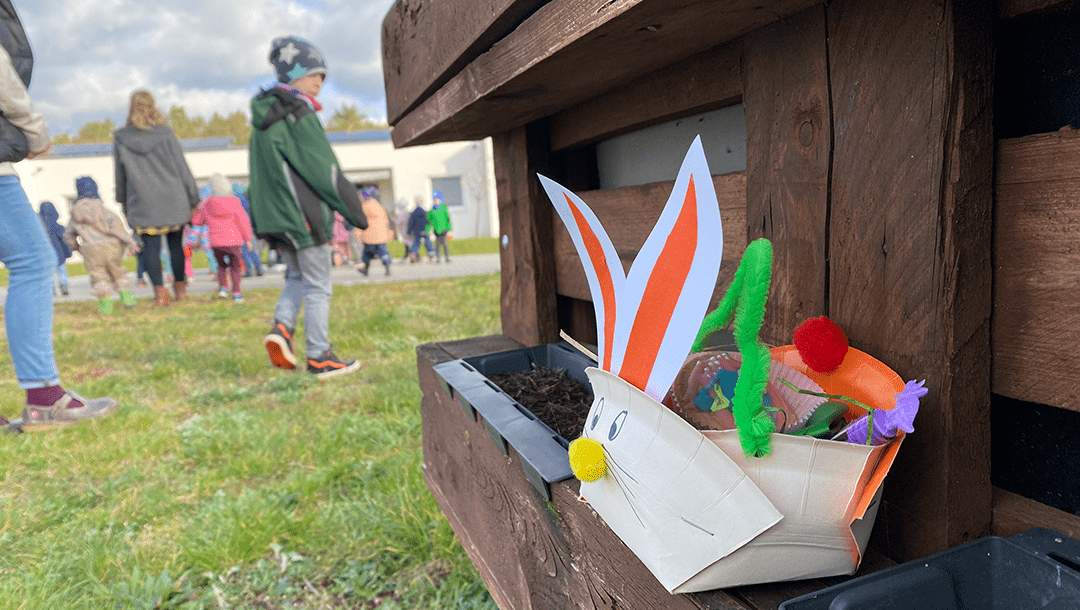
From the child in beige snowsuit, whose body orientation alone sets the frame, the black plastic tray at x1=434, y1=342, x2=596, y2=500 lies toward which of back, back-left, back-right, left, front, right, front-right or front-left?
back

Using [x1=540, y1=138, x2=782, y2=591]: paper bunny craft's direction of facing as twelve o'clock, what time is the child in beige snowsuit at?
The child in beige snowsuit is roughly at 3 o'clock from the paper bunny craft.

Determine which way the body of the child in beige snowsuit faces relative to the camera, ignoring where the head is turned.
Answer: away from the camera

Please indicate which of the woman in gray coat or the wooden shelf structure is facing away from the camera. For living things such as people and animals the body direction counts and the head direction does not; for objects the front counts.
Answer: the woman in gray coat

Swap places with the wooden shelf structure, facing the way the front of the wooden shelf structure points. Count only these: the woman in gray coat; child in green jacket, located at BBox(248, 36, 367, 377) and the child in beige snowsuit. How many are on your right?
3

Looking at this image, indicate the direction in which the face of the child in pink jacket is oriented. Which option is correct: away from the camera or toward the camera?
away from the camera

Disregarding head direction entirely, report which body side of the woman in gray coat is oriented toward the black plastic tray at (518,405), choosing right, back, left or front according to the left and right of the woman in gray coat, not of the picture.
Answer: back

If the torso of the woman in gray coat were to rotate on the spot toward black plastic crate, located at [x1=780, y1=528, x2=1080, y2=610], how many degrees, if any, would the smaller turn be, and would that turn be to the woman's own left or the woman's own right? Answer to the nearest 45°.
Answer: approximately 180°

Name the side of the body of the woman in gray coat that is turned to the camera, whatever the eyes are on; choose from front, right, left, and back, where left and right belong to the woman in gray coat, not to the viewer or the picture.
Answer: back
